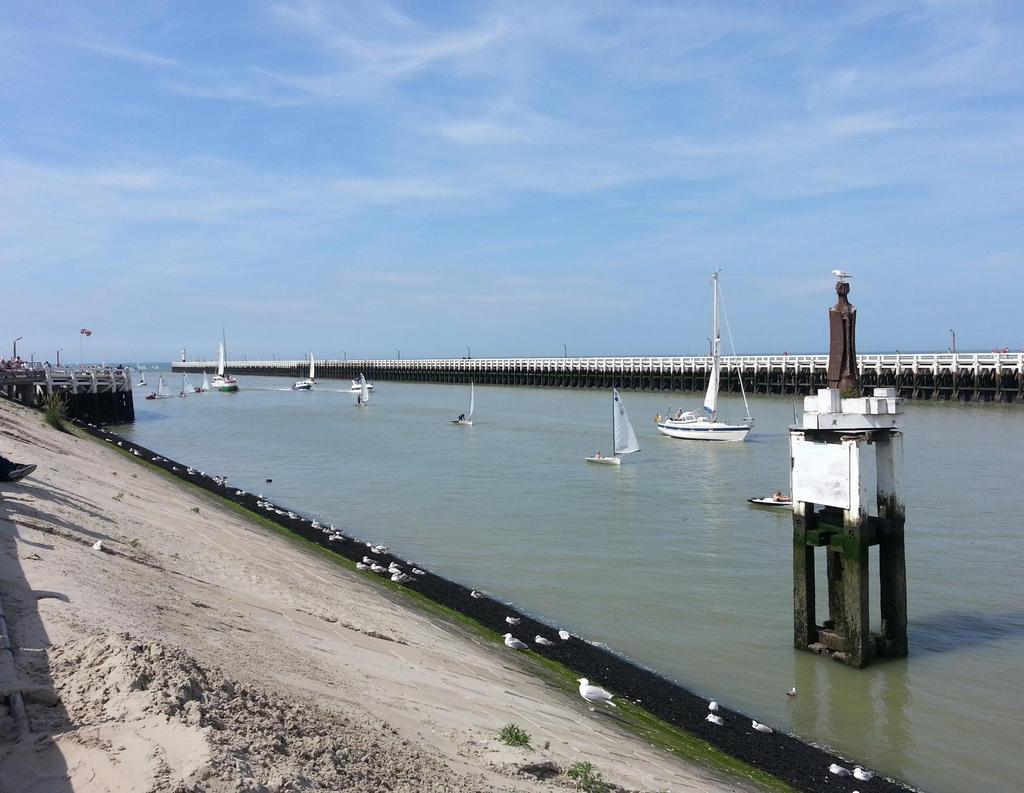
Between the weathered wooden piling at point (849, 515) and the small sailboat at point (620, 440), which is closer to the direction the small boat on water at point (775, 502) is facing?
the small sailboat

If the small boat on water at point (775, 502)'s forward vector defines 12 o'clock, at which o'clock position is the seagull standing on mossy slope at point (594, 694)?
The seagull standing on mossy slope is roughly at 9 o'clock from the small boat on water.

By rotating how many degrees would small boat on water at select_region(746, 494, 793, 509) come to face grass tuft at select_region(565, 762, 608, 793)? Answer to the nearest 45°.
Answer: approximately 90° to its left

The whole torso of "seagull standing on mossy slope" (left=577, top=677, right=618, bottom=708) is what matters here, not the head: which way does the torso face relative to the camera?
to the viewer's left

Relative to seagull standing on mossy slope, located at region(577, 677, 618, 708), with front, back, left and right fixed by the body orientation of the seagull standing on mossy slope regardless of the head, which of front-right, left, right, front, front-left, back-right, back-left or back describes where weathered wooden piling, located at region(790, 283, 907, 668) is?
back-right

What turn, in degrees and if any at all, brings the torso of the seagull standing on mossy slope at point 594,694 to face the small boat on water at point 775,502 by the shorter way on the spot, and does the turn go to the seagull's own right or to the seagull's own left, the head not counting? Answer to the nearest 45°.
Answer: approximately 90° to the seagull's own right

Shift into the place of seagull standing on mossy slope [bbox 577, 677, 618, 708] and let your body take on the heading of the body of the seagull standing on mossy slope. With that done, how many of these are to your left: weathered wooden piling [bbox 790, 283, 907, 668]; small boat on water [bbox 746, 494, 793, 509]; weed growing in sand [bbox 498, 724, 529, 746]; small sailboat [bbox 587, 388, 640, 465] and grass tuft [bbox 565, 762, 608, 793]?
2

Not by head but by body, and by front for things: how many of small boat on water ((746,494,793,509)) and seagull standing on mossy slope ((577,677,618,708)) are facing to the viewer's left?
2

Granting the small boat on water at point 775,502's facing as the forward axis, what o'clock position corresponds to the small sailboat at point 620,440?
The small sailboat is roughly at 2 o'clock from the small boat on water.

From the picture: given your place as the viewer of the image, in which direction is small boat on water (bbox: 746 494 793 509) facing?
facing to the left of the viewer

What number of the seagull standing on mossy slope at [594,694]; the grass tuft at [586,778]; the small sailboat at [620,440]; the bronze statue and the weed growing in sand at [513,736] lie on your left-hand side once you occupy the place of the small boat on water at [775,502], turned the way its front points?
4

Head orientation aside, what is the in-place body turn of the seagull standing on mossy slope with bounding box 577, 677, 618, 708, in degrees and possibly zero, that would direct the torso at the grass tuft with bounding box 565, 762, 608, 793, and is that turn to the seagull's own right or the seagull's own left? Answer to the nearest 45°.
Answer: approximately 90° to the seagull's own left

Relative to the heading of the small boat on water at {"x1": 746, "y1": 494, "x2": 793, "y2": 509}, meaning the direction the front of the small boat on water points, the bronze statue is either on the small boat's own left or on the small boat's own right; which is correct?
on the small boat's own left

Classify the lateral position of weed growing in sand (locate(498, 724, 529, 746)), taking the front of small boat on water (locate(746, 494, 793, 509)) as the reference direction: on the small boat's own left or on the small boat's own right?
on the small boat's own left
